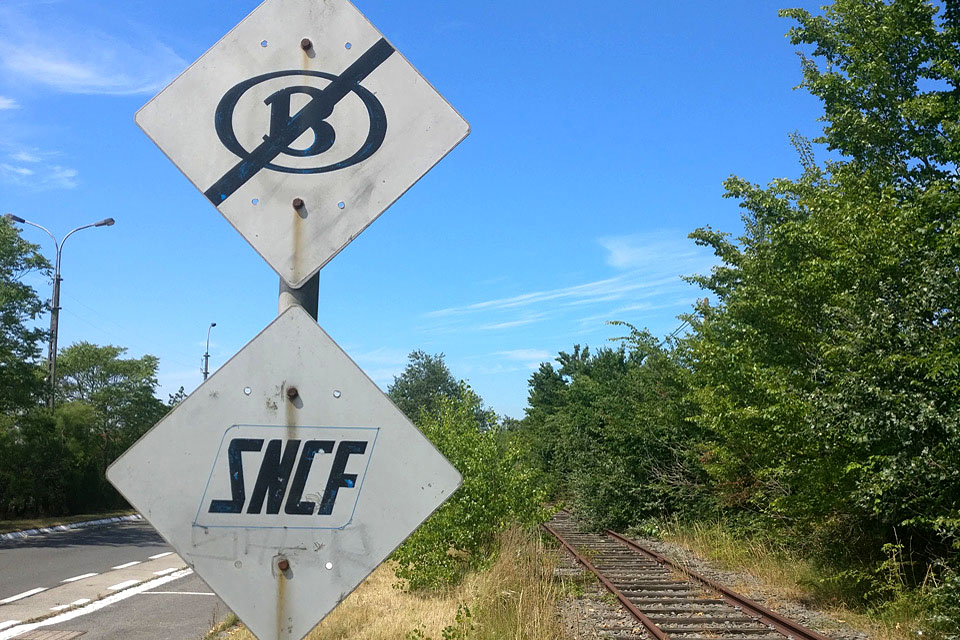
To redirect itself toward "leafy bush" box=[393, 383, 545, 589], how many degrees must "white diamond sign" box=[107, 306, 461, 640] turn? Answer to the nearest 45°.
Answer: approximately 180°

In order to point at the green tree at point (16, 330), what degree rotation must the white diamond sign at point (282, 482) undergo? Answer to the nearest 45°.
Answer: approximately 180°

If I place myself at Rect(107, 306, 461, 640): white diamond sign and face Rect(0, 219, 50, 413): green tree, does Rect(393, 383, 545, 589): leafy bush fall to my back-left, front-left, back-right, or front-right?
front-right

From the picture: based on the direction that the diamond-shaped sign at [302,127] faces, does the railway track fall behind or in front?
behind

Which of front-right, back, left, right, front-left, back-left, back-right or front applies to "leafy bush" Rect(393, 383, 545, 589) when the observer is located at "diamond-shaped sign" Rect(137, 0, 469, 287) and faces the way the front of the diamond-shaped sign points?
back

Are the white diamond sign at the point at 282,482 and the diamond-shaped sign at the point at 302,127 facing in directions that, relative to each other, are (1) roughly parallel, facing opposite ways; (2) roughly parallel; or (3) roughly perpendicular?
roughly parallel

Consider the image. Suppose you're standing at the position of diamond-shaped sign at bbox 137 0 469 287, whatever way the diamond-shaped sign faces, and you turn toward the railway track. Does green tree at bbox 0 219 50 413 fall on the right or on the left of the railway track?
left

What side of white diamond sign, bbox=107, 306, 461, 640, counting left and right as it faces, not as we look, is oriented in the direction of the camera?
front
